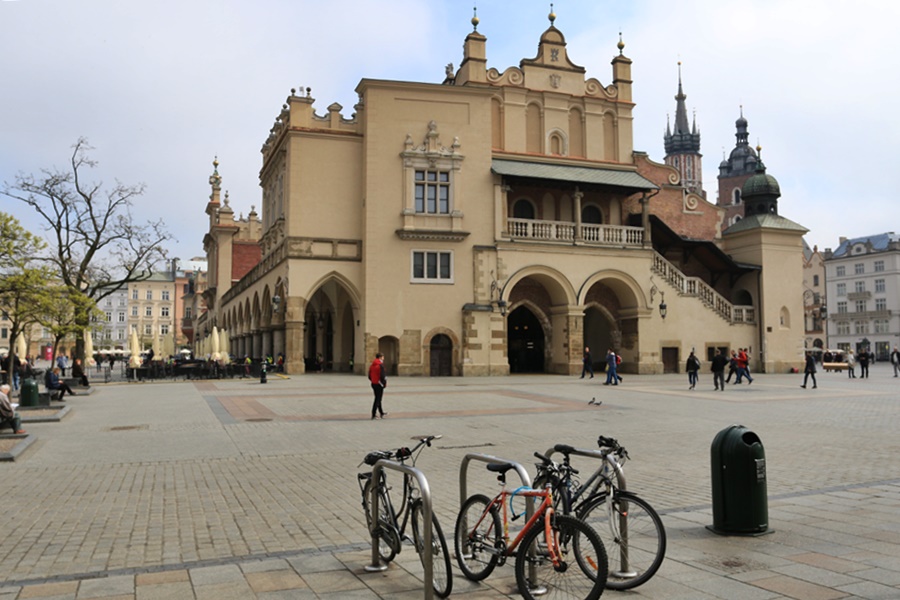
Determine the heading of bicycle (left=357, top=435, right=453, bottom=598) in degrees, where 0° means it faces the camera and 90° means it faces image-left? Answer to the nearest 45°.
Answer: approximately 315°

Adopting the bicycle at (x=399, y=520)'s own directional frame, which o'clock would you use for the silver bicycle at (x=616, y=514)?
The silver bicycle is roughly at 11 o'clock from the bicycle.

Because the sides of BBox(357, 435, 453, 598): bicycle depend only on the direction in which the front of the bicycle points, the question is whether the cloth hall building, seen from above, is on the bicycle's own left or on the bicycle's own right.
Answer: on the bicycle's own left

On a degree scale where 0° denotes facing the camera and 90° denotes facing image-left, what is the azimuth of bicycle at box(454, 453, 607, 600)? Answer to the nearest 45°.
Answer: approximately 315°

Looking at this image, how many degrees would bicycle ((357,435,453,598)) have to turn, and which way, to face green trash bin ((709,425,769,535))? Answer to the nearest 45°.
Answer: approximately 45° to its left

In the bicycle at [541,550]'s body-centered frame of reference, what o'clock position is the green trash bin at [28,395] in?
The green trash bin is roughly at 6 o'clock from the bicycle.

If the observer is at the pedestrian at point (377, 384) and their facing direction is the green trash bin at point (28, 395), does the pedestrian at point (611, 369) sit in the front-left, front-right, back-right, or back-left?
back-right

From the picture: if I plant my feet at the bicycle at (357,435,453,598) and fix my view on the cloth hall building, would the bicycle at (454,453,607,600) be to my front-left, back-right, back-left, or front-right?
back-right

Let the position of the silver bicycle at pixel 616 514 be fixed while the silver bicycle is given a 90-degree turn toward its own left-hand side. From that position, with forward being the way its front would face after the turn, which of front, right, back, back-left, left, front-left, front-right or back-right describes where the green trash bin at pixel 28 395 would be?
left

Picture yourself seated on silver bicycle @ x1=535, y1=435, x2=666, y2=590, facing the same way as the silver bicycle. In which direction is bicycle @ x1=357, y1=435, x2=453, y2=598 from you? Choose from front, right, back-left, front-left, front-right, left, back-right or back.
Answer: back-right
